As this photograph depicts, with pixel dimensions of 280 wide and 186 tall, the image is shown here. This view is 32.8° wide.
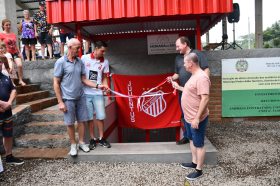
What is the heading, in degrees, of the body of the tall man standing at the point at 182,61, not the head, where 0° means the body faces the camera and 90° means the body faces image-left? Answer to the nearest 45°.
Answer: approximately 45°

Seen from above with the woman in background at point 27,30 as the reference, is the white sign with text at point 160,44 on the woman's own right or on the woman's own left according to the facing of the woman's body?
on the woman's own left

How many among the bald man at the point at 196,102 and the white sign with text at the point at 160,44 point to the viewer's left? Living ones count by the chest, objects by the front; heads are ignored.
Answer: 1

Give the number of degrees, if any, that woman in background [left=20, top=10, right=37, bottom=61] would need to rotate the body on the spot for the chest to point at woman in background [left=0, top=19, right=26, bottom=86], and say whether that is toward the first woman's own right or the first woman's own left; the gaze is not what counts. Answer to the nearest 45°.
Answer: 0° — they already face them

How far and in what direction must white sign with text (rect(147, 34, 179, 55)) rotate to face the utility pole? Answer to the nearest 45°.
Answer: approximately 135° to its left

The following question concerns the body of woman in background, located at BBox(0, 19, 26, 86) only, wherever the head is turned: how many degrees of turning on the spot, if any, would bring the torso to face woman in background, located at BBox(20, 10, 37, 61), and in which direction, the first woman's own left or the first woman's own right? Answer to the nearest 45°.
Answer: approximately 135° to the first woman's own left

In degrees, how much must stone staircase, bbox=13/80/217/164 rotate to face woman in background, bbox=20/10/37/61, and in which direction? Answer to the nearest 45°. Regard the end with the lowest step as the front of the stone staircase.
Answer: approximately 180°

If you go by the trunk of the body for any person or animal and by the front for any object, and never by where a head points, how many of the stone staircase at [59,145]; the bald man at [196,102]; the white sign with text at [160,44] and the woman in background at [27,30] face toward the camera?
3

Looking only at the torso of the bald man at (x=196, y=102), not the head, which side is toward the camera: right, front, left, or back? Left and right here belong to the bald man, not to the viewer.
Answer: left

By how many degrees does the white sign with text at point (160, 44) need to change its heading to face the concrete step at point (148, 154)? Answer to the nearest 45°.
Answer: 0° — it already faces it
